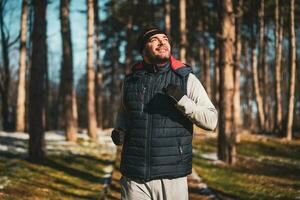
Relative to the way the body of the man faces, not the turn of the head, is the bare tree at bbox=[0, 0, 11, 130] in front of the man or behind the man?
behind

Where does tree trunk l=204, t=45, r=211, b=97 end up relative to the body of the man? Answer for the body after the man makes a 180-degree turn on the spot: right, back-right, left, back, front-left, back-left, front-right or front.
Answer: front

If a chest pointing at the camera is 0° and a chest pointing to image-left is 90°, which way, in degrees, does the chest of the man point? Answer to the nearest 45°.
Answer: approximately 0°
